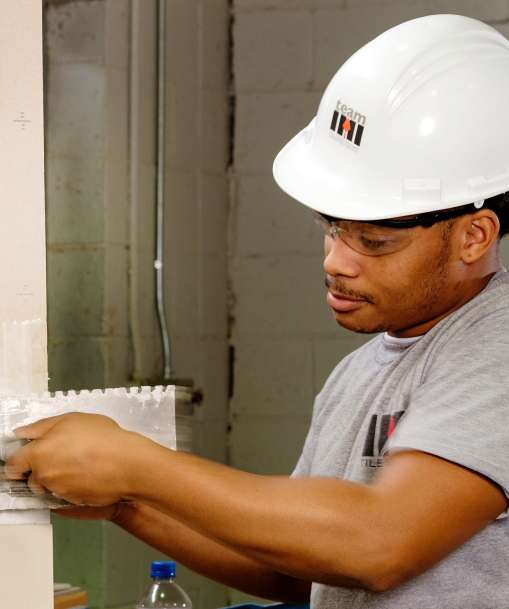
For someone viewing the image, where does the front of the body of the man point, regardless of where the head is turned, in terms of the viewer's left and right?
facing the viewer and to the left of the viewer

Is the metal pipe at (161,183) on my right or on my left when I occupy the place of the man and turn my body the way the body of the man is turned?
on my right

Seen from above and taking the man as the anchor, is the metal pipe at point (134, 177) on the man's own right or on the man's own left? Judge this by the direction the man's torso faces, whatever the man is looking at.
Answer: on the man's own right
